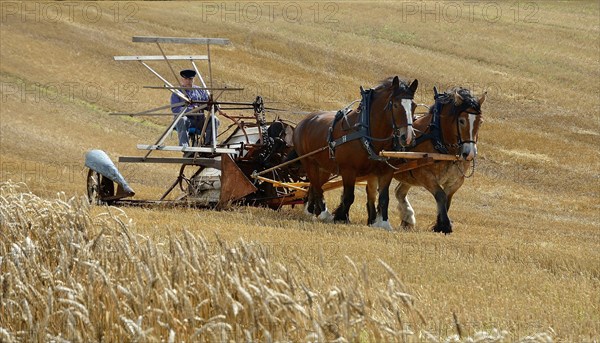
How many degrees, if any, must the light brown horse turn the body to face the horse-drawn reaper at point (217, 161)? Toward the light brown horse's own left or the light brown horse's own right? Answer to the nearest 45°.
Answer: approximately 135° to the light brown horse's own right

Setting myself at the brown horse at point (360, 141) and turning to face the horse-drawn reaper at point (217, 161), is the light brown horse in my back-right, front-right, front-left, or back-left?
back-right

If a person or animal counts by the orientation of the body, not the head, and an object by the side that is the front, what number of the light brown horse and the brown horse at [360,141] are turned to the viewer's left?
0

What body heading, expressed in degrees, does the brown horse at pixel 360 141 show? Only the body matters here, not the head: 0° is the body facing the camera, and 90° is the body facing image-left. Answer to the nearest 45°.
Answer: approximately 315°

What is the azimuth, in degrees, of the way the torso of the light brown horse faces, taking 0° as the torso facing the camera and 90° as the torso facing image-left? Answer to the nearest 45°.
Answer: approximately 315°

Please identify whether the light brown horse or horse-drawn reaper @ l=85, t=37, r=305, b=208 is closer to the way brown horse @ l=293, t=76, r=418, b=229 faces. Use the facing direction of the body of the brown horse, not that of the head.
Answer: the light brown horse
